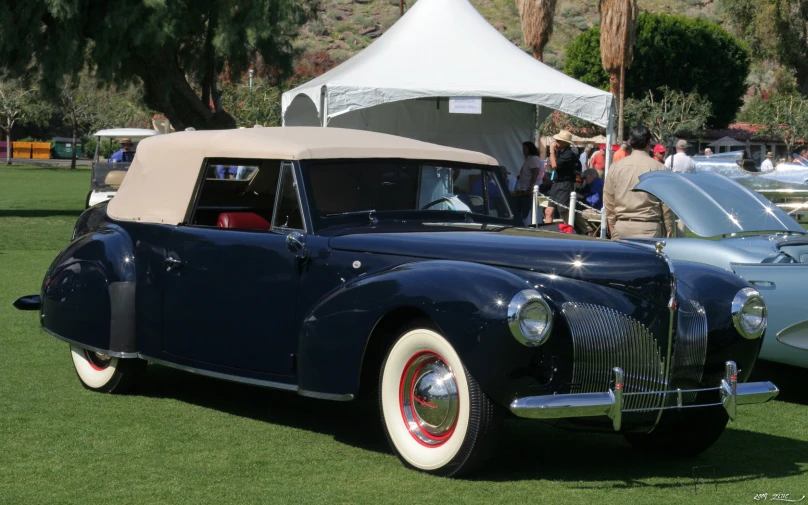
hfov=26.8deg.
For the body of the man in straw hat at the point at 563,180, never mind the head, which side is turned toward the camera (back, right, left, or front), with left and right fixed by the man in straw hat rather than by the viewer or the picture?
left

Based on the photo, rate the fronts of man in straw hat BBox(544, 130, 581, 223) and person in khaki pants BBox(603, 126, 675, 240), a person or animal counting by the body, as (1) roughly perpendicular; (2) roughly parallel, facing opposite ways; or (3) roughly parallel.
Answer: roughly perpendicular

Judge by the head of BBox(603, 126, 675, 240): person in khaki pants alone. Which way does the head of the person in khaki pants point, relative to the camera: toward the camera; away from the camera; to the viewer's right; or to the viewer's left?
away from the camera

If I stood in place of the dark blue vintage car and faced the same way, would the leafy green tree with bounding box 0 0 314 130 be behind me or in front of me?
behind

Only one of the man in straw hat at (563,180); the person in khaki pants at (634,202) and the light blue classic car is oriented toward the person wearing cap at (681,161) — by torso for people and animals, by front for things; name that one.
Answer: the person in khaki pants

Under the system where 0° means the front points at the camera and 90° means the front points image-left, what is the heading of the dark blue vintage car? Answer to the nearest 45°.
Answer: approximately 315°

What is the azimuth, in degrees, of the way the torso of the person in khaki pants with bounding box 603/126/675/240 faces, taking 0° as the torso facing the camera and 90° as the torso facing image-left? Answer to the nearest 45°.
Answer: approximately 180°

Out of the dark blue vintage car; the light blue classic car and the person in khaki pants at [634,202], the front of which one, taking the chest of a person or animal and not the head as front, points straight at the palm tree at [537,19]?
the person in khaki pants

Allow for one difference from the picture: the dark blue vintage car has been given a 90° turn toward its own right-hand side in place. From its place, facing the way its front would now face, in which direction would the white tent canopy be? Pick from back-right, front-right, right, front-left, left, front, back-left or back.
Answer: back-right

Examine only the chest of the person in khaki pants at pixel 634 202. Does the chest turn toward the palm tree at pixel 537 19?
yes

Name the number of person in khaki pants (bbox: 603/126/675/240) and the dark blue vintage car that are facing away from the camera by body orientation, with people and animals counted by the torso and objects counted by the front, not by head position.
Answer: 1

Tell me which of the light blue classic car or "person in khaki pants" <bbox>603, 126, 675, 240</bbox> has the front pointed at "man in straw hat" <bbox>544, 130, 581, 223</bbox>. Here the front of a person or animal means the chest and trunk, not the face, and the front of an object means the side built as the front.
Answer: the person in khaki pants
